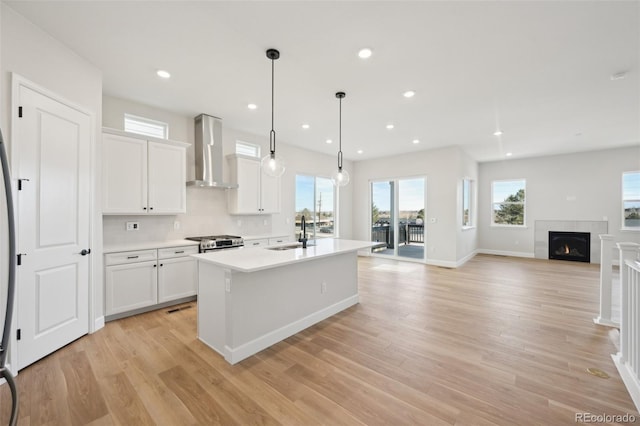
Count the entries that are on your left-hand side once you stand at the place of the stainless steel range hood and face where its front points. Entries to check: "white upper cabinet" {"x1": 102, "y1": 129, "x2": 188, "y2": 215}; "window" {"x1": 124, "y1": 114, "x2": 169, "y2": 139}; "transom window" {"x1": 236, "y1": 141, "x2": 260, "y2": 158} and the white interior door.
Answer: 1

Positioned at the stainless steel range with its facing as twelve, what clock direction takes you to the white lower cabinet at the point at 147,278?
The white lower cabinet is roughly at 4 o'clock from the stainless steel range.

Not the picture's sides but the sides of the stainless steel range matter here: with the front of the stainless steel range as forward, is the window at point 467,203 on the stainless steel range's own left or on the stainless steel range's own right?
on the stainless steel range's own left

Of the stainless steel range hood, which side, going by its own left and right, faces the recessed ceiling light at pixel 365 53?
front

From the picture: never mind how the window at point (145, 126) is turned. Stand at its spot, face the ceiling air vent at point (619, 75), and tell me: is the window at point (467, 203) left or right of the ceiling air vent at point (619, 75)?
left

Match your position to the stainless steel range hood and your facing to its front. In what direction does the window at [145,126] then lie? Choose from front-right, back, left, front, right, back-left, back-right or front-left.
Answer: back-right

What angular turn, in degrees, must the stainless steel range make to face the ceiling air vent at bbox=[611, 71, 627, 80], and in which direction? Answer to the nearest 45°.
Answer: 0° — it already faces it

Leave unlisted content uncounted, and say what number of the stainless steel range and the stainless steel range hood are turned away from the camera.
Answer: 0

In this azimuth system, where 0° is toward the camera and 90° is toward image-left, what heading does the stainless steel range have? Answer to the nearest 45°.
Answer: approximately 315°
